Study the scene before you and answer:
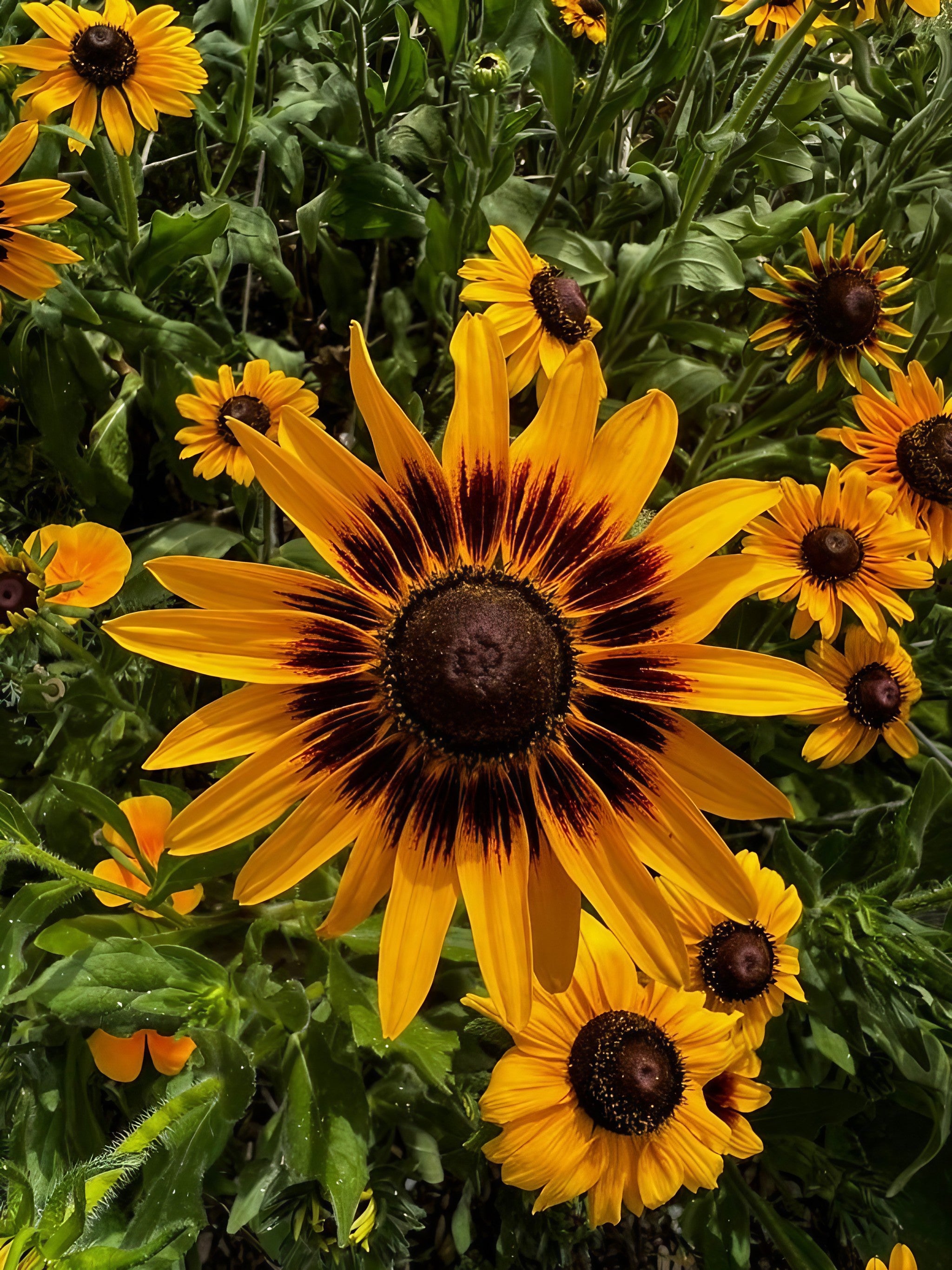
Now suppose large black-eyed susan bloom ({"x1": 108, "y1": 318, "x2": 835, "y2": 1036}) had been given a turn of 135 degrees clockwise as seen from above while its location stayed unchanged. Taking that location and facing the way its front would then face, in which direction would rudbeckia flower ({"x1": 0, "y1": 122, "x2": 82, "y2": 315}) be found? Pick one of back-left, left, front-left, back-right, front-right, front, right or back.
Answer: front

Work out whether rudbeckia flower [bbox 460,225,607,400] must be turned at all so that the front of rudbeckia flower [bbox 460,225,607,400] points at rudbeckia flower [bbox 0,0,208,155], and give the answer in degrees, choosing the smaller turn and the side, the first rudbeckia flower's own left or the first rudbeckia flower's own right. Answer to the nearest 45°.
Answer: approximately 135° to the first rudbeckia flower's own right

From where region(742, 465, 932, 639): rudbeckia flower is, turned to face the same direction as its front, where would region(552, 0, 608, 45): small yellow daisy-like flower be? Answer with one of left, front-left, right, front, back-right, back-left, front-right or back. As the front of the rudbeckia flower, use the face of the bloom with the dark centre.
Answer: back-right

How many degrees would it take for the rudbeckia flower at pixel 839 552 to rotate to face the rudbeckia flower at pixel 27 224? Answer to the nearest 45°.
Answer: approximately 90° to its right

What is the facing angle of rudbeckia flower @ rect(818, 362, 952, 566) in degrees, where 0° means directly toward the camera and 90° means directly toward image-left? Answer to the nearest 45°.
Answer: approximately 0°

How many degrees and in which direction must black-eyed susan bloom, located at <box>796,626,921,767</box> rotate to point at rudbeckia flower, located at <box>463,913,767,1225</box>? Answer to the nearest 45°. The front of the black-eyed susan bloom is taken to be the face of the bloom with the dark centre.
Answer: approximately 45° to its right
